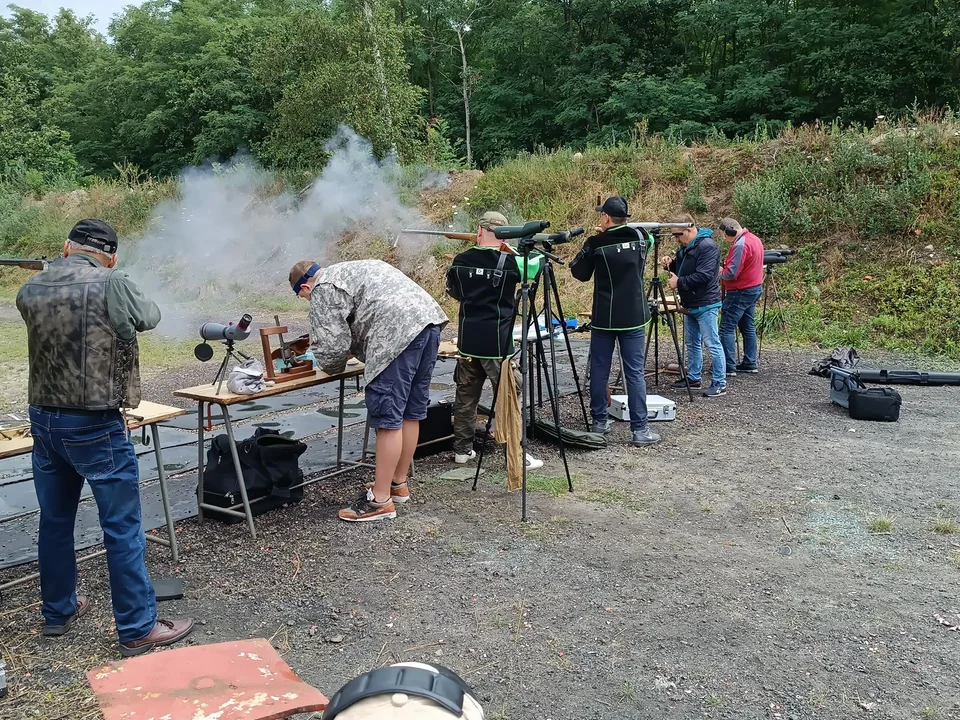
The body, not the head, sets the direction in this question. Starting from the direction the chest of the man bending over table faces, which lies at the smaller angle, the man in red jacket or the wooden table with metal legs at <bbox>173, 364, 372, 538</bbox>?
the wooden table with metal legs

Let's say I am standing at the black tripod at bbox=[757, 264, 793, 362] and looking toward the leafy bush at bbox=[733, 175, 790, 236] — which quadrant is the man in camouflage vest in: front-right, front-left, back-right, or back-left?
back-left

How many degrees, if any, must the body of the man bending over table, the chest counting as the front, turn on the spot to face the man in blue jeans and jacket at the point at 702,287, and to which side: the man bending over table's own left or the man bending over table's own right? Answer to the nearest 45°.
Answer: approximately 135° to the man bending over table's own right

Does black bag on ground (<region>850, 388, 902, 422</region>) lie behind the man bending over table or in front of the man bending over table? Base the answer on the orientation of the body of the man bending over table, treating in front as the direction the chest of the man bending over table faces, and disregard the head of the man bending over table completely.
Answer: behind

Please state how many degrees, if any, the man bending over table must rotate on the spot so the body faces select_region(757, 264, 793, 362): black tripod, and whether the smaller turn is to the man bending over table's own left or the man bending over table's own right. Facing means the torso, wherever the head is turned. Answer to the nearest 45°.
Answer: approximately 135° to the man bending over table's own right

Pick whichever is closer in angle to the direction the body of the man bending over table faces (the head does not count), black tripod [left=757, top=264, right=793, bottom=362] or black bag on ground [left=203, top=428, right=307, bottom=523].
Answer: the black bag on ground

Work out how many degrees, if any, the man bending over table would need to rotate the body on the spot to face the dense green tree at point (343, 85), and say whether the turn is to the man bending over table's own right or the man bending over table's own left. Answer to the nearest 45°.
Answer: approximately 90° to the man bending over table's own right

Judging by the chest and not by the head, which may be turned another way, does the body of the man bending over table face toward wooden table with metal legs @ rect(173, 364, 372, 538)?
yes

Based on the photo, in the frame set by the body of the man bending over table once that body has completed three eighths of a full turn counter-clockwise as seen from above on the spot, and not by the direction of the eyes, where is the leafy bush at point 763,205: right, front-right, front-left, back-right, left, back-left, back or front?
left

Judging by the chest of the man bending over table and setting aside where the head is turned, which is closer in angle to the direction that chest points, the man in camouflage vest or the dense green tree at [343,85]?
the man in camouflage vest

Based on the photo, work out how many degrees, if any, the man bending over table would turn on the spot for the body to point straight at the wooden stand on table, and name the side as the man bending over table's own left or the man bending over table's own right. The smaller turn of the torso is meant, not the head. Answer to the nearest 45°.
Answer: approximately 45° to the man bending over table's own right

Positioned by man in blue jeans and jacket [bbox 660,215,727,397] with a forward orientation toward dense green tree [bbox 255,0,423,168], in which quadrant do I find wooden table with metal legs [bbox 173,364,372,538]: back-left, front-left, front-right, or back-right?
back-left

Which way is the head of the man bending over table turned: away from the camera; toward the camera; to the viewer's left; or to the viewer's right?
to the viewer's left

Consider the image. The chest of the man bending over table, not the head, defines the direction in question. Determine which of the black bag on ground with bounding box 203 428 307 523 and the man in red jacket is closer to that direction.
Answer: the black bag on ground

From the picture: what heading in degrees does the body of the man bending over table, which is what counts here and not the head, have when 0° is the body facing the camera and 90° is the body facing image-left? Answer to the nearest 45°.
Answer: approximately 90°
